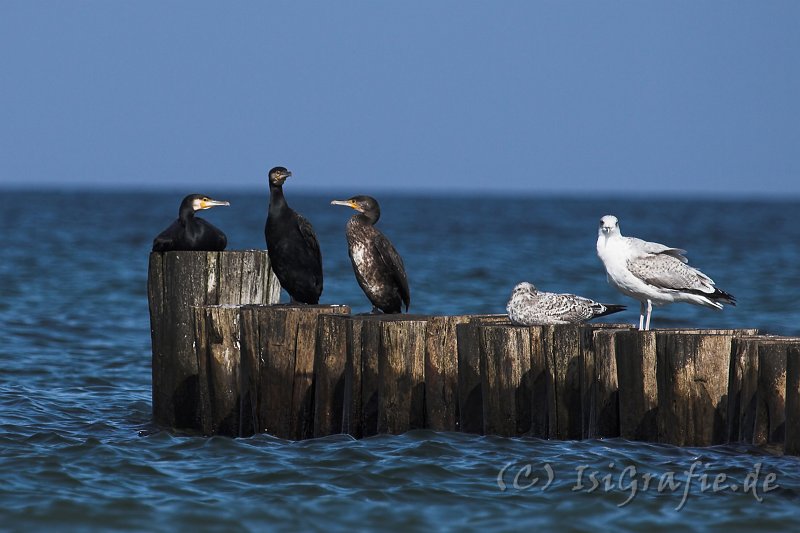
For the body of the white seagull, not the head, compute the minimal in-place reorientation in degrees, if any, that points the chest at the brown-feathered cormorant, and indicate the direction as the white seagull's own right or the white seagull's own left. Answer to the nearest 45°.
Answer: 0° — it already faces it

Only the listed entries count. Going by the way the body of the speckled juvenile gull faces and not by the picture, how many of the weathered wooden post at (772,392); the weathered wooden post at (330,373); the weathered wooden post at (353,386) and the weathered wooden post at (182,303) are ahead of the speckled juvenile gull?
3

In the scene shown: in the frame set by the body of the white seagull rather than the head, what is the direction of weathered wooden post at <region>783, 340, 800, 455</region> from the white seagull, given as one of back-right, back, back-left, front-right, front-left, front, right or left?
back-left

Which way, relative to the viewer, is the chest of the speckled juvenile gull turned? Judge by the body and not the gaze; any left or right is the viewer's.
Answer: facing to the left of the viewer

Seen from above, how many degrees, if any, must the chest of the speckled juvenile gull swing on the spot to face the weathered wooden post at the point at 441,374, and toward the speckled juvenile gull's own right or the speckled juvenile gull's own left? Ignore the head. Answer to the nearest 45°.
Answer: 0° — it already faces it

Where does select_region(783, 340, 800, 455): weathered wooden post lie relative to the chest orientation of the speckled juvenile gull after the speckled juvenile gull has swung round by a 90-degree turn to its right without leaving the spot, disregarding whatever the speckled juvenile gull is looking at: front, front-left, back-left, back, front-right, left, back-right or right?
back-right

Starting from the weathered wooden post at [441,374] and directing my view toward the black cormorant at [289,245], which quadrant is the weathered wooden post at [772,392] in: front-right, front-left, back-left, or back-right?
back-right

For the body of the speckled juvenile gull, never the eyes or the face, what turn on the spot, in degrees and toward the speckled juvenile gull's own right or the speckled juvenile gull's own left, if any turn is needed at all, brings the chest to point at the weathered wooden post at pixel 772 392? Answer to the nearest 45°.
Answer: approximately 135° to the speckled juvenile gull's own left

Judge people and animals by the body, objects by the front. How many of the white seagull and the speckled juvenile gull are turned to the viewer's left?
2

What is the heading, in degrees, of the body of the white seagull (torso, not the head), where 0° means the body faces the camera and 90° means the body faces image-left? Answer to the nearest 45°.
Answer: approximately 90°

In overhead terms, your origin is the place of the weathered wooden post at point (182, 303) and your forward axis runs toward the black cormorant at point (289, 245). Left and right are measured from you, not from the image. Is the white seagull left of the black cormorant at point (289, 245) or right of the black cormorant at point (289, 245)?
right

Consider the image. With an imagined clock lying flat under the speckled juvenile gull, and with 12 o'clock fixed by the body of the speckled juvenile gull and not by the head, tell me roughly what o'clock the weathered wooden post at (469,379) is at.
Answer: The weathered wooden post is roughly at 11 o'clock from the speckled juvenile gull.
